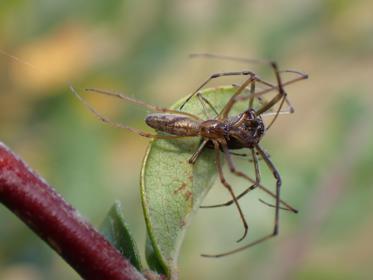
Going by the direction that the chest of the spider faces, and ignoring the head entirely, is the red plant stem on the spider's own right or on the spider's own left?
on the spider's own right

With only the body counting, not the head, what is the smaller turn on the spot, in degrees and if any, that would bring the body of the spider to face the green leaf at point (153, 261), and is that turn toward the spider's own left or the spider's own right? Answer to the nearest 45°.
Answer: approximately 135° to the spider's own right

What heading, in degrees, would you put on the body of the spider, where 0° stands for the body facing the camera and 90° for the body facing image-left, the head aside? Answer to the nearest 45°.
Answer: approximately 270°

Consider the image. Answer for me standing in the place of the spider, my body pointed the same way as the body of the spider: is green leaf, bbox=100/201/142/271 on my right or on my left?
on my right
